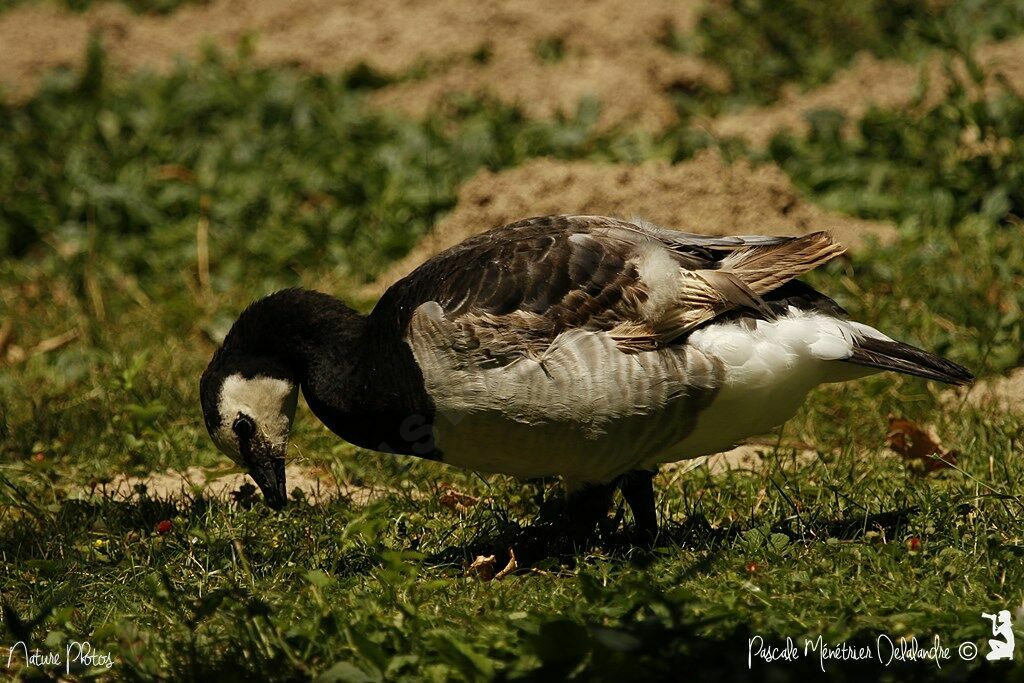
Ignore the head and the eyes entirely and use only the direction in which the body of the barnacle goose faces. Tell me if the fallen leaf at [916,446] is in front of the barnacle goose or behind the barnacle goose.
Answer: behind

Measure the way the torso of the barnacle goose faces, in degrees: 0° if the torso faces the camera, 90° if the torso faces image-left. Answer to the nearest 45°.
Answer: approximately 90°
